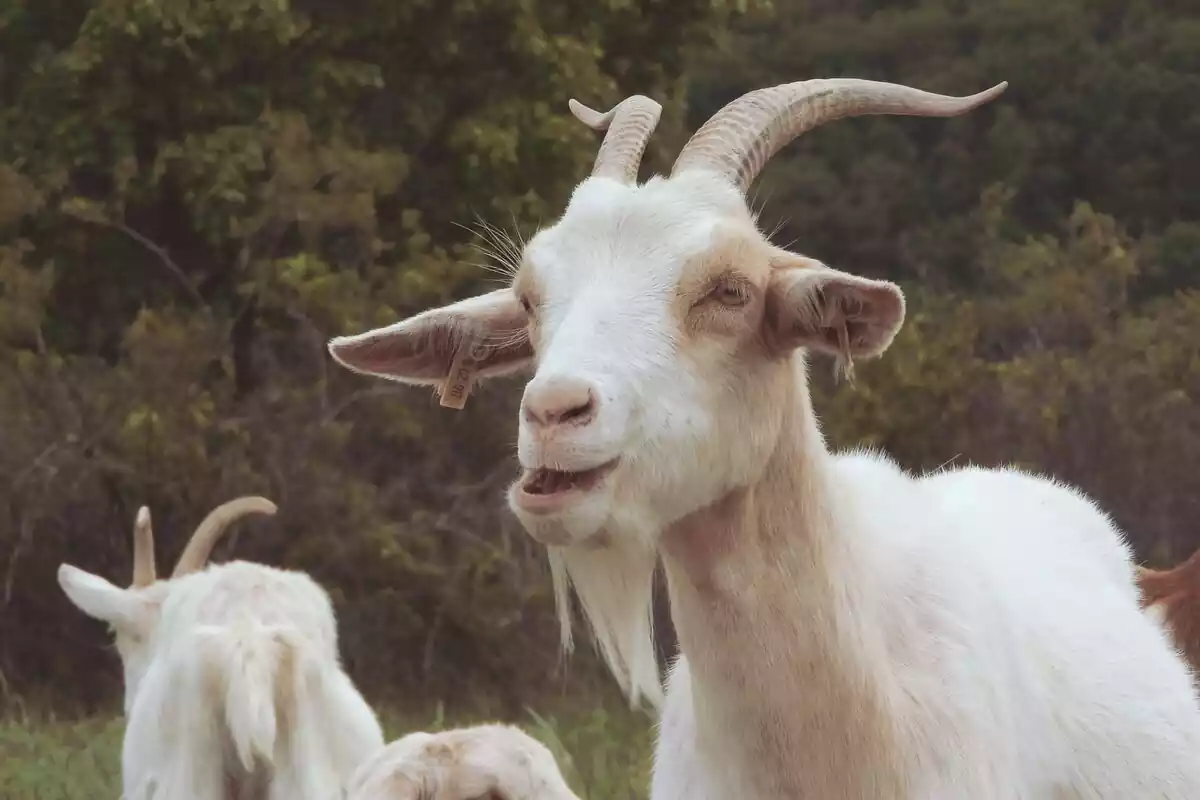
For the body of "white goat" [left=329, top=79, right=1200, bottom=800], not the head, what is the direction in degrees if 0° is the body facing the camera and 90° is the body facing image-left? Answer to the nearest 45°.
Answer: approximately 45°
